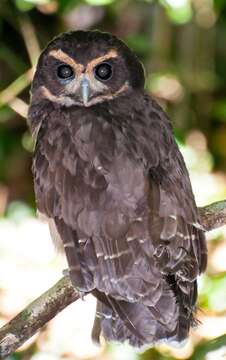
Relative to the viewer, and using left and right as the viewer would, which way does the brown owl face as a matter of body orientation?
facing away from the viewer and to the left of the viewer
